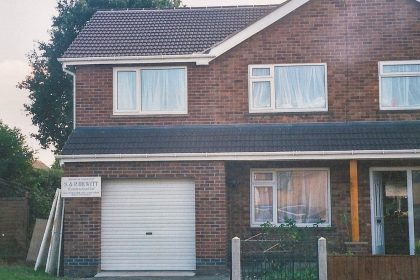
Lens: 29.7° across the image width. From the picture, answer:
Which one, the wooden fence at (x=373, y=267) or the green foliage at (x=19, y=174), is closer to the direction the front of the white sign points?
the wooden fence

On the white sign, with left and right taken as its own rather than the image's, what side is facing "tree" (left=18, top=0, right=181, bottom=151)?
back

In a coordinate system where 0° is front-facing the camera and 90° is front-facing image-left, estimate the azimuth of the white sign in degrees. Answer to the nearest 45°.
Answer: approximately 0°

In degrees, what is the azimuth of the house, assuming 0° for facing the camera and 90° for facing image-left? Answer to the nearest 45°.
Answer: approximately 0°

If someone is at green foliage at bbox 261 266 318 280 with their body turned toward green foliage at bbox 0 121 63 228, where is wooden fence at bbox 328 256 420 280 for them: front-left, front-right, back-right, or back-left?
back-right

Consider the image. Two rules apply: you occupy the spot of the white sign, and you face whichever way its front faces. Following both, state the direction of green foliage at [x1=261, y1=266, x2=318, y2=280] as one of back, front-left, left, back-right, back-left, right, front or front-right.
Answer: front-left

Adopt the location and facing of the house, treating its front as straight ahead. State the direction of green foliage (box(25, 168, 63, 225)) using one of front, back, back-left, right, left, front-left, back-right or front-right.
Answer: back-right

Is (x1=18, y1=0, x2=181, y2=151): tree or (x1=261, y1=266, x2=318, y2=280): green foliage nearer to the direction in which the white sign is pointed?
the green foliage
